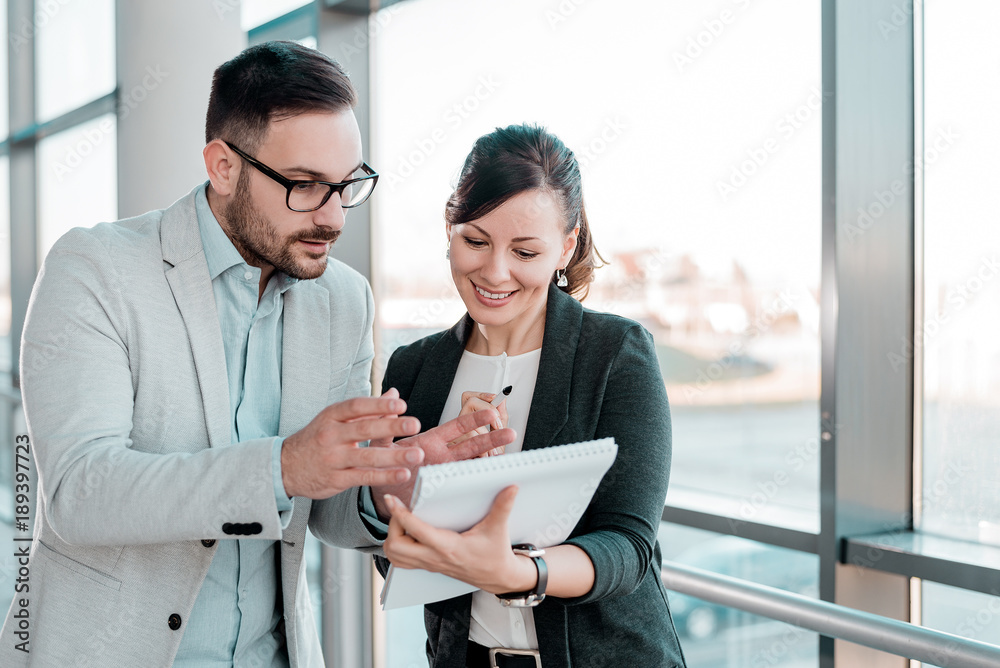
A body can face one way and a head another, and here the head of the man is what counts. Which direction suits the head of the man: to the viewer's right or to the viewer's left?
to the viewer's right

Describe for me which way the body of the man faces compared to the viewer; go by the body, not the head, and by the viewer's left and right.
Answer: facing the viewer and to the right of the viewer

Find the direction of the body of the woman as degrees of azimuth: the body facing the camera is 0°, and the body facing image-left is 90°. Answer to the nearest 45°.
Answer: approximately 45°

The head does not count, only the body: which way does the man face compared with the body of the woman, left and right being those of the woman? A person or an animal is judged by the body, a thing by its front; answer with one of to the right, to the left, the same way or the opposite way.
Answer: to the left

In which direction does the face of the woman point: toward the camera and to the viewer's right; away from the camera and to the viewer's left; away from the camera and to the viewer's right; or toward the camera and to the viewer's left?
toward the camera and to the viewer's left

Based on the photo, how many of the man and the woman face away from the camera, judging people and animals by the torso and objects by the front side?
0

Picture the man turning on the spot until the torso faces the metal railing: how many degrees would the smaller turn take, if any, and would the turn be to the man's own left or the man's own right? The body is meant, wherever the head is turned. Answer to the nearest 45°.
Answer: approximately 45° to the man's own left
